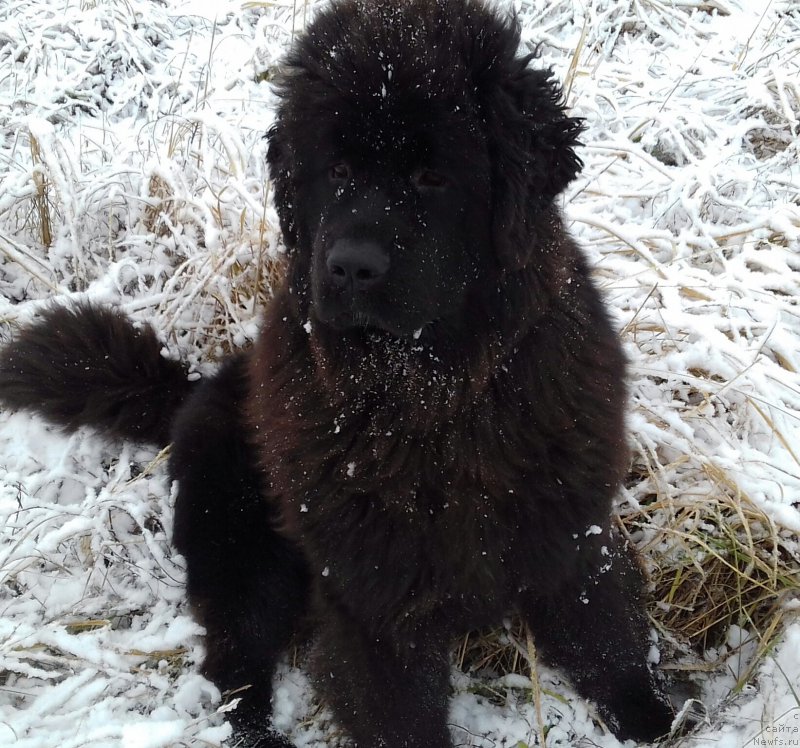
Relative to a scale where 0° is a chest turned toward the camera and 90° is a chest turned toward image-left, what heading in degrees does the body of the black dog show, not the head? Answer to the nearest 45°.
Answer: approximately 315°
